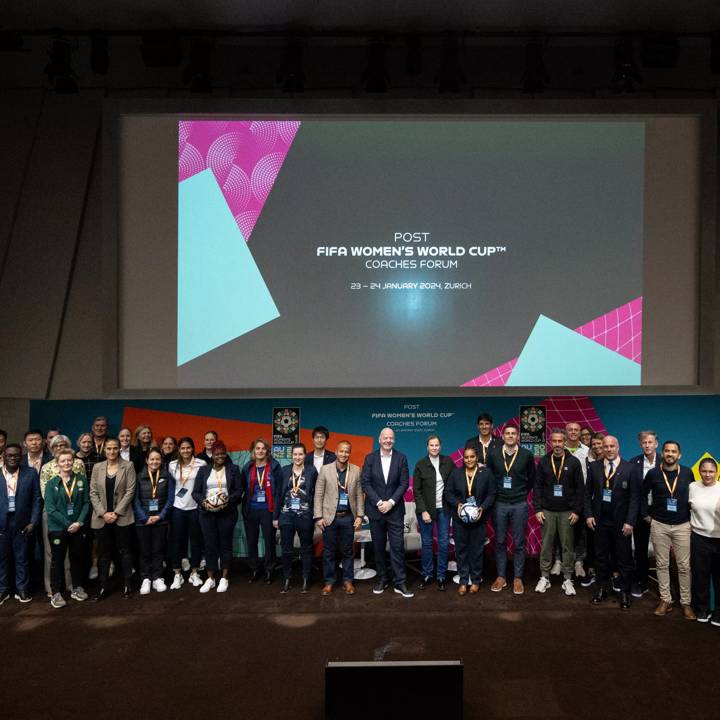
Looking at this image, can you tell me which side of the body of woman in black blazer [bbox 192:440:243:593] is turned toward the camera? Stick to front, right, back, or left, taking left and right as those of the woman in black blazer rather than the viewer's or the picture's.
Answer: front

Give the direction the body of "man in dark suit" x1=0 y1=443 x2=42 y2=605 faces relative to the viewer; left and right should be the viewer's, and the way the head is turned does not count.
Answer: facing the viewer

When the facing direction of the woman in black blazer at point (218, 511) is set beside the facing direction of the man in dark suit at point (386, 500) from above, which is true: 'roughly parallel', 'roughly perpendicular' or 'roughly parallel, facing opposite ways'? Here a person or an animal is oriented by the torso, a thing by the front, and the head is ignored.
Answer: roughly parallel

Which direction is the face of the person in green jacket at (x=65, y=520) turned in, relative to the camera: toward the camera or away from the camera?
toward the camera

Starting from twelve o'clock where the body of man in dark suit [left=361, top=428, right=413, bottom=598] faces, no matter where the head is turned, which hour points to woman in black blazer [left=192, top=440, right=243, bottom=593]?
The woman in black blazer is roughly at 3 o'clock from the man in dark suit.

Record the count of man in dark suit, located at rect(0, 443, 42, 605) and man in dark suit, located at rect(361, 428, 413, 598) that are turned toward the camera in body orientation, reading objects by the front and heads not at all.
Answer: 2

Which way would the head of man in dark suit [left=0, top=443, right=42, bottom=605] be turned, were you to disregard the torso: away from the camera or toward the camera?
toward the camera
